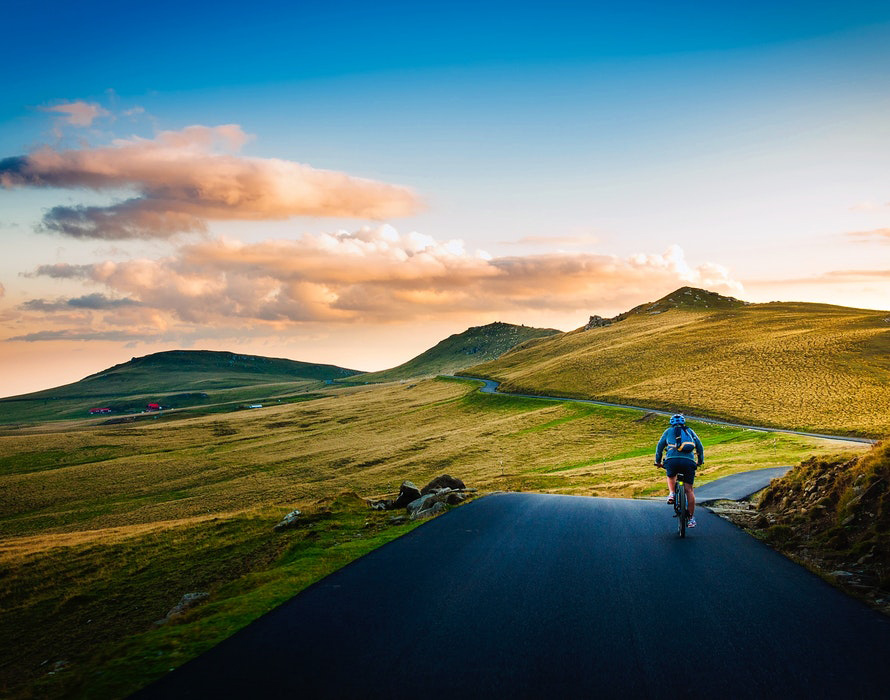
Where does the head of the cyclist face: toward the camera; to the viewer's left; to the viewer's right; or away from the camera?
away from the camera

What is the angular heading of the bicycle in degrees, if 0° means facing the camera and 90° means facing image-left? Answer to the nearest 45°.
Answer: approximately 180°

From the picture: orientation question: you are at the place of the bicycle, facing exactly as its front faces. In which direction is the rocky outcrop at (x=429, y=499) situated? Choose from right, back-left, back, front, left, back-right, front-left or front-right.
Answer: front-left

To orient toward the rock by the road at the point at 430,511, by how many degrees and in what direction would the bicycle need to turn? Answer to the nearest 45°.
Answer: approximately 45° to its left

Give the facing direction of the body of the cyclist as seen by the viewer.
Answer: away from the camera

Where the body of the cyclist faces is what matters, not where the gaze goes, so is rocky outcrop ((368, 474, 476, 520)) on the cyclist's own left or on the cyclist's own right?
on the cyclist's own left

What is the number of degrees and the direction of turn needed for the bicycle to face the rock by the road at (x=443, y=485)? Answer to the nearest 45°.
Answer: approximately 45° to its left

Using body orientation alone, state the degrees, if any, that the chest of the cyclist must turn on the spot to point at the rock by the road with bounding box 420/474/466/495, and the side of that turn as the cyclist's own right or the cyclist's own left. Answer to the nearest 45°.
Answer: approximately 45° to the cyclist's own left
